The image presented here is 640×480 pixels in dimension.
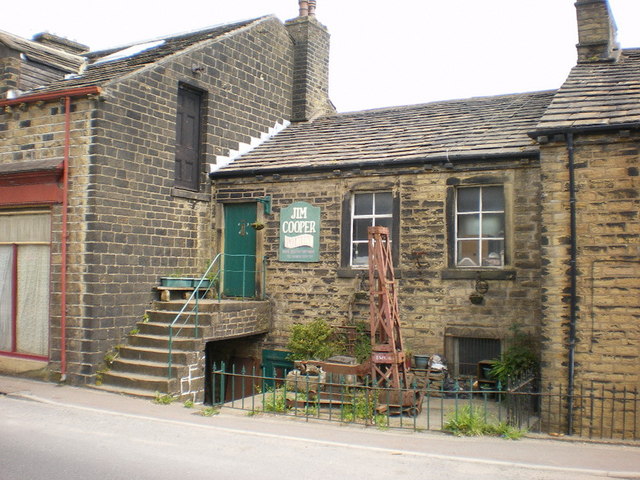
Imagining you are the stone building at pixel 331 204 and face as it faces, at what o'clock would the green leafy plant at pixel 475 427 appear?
The green leafy plant is roughly at 11 o'clock from the stone building.

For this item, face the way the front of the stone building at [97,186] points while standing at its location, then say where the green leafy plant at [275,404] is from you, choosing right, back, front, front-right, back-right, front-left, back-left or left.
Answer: left

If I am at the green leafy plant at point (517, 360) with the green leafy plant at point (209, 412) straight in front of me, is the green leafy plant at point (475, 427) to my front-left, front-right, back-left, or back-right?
front-left

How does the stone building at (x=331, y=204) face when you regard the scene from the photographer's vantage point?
facing the viewer

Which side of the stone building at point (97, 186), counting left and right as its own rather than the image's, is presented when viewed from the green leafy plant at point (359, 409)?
left

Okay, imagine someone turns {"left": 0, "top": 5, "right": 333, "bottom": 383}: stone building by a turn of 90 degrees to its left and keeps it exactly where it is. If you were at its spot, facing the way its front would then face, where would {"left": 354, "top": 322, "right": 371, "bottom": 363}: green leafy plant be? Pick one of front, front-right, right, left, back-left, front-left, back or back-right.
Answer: front-left

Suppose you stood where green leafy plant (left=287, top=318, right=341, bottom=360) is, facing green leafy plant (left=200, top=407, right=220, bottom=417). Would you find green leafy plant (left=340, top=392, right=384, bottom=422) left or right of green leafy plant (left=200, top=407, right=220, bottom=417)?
left

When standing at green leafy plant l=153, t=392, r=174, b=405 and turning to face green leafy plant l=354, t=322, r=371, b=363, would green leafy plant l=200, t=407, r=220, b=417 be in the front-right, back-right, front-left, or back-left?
front-right

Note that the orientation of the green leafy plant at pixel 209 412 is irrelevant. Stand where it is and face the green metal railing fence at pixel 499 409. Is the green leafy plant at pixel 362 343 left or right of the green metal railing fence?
left
